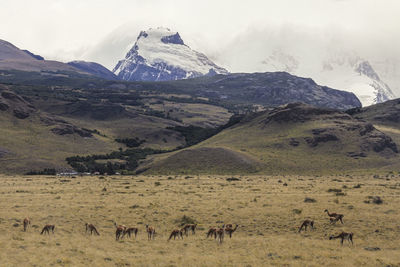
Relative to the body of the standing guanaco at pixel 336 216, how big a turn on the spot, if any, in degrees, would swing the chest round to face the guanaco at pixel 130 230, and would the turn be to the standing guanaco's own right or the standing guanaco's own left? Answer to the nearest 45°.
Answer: approximately 45° to the standing guanaco's own left

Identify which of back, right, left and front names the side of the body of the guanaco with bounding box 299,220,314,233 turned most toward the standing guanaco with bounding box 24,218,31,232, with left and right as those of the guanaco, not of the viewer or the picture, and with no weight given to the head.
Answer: front

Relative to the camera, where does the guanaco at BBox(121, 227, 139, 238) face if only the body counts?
to the viewer's left

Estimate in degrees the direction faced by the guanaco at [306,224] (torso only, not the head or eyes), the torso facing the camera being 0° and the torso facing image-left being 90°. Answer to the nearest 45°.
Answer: approximately 90°

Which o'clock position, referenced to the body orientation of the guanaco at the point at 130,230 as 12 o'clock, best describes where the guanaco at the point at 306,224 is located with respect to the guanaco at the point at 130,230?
the guanaco at the point at 306,224 is roughly at 6 o'clock from the guanaco at the point at 130,230.

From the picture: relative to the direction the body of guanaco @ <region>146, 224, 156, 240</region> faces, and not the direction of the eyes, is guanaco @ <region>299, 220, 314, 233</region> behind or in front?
behind

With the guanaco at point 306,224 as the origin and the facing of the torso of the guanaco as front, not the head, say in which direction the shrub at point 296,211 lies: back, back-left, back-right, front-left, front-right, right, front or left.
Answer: right

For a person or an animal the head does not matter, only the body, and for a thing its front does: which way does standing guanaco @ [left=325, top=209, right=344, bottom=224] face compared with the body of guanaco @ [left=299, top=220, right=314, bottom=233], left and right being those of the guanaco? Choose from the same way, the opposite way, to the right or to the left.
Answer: the same way

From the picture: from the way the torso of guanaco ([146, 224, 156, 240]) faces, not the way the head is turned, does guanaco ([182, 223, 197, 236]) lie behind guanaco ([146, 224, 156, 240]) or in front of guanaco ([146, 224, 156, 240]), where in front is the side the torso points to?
behind

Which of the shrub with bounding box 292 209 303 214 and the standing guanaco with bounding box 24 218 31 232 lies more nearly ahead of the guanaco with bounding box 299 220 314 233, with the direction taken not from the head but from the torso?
the standing guanaco

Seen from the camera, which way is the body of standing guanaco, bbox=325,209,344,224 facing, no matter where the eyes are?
to the viewer's left

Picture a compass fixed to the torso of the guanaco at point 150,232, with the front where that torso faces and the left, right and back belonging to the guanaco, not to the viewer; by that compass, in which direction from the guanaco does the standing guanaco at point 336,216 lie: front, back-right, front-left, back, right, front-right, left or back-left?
back-left

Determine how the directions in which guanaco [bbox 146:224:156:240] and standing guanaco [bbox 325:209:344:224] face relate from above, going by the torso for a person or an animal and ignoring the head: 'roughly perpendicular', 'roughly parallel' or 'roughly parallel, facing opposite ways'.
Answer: roughly perpendicular

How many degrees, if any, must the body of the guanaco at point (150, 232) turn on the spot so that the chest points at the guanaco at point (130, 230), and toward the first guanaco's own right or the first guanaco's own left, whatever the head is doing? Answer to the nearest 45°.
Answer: approximately 45° to the first guanaco's own right

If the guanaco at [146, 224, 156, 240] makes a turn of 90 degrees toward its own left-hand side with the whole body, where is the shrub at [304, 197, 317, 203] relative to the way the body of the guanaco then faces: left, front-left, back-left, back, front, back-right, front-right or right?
left

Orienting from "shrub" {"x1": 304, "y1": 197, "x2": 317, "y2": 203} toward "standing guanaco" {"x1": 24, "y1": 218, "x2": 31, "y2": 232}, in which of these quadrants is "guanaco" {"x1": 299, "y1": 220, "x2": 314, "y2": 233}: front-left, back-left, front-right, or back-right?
front-left
